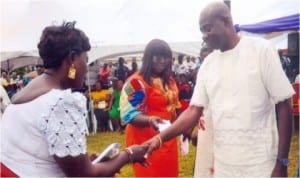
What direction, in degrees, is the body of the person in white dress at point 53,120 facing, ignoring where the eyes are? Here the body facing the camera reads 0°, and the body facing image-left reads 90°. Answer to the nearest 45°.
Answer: approximately 225°

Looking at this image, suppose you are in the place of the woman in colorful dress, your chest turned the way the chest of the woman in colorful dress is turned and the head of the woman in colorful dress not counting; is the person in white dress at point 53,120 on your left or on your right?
on your right

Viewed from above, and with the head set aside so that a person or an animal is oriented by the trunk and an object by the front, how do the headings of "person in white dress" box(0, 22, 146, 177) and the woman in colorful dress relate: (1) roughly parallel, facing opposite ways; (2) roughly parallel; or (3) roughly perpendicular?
roughly perpendicular

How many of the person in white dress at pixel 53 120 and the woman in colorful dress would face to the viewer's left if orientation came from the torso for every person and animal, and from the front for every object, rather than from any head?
0

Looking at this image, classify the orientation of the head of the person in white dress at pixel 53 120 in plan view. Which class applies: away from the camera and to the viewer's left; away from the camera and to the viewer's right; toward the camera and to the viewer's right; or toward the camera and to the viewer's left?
away from the camera and to the viewer's right

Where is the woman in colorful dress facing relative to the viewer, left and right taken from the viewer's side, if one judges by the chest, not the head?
facing the viewer and to the right of the viewer

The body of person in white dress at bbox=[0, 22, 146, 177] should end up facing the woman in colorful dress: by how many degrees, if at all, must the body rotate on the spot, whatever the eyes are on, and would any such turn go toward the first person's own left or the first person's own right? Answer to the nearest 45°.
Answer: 0° — they already face them
